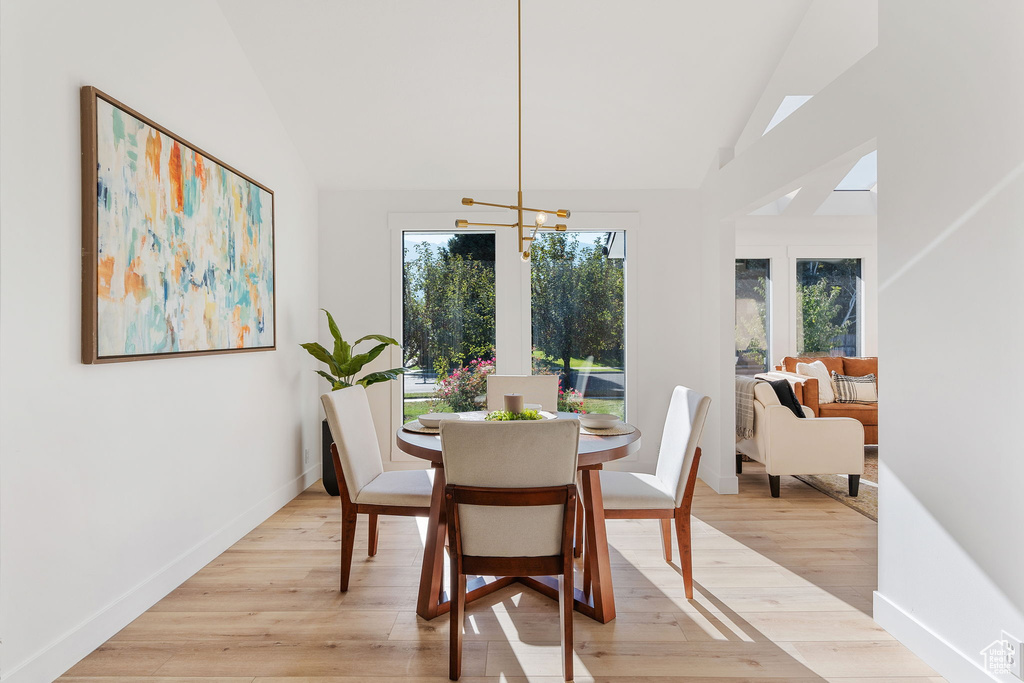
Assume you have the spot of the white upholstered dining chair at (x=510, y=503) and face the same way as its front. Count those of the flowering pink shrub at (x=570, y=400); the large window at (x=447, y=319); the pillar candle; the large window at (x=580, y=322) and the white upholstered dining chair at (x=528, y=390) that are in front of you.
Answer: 5

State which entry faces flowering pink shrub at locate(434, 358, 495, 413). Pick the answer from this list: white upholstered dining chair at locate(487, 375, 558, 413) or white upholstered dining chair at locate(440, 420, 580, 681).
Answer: white upholstered dining chair at locate(440, 420, 580, 681)

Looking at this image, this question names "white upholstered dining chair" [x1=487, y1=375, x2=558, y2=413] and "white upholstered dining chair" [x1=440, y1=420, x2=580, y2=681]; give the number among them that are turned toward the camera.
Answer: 1

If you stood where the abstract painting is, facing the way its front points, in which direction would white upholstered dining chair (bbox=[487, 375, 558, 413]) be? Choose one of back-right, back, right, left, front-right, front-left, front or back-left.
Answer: front-left

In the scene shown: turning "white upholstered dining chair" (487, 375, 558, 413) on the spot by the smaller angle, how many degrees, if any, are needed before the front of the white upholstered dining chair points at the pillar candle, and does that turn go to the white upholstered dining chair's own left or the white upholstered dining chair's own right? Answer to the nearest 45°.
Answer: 0° — it already faces it

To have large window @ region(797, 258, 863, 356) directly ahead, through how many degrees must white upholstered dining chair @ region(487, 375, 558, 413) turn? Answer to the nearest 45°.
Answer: approximately 135° to its left

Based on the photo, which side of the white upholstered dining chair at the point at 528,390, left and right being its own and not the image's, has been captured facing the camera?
front

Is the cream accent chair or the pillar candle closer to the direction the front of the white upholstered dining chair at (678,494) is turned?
the pillar candle

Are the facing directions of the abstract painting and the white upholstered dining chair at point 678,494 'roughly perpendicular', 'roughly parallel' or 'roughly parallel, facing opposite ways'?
roughly parallel, facing opposite ways

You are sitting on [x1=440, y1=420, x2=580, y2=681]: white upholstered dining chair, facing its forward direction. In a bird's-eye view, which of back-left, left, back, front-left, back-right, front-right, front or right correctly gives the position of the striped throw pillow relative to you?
front-right

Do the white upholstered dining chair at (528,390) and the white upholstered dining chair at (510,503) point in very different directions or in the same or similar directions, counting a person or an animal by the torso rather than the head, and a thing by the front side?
very different directions

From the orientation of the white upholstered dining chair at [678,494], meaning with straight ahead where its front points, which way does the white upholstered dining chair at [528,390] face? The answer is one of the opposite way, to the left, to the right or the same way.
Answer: to the left

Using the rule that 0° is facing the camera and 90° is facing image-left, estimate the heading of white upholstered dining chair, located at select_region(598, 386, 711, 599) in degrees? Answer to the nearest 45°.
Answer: approximately 90°

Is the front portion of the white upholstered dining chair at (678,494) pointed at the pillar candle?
yes

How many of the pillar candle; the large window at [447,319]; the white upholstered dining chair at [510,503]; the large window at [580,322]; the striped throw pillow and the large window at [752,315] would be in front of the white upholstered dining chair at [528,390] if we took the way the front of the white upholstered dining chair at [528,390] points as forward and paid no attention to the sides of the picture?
2

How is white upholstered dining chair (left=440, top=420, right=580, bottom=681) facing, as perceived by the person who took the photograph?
facing away from the viewer

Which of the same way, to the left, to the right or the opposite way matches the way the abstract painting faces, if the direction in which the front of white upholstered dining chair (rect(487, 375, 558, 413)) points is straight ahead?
to the left

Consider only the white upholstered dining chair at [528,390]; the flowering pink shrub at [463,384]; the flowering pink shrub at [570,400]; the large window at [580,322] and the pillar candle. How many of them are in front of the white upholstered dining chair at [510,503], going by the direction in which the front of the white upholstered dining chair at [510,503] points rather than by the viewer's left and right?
5
